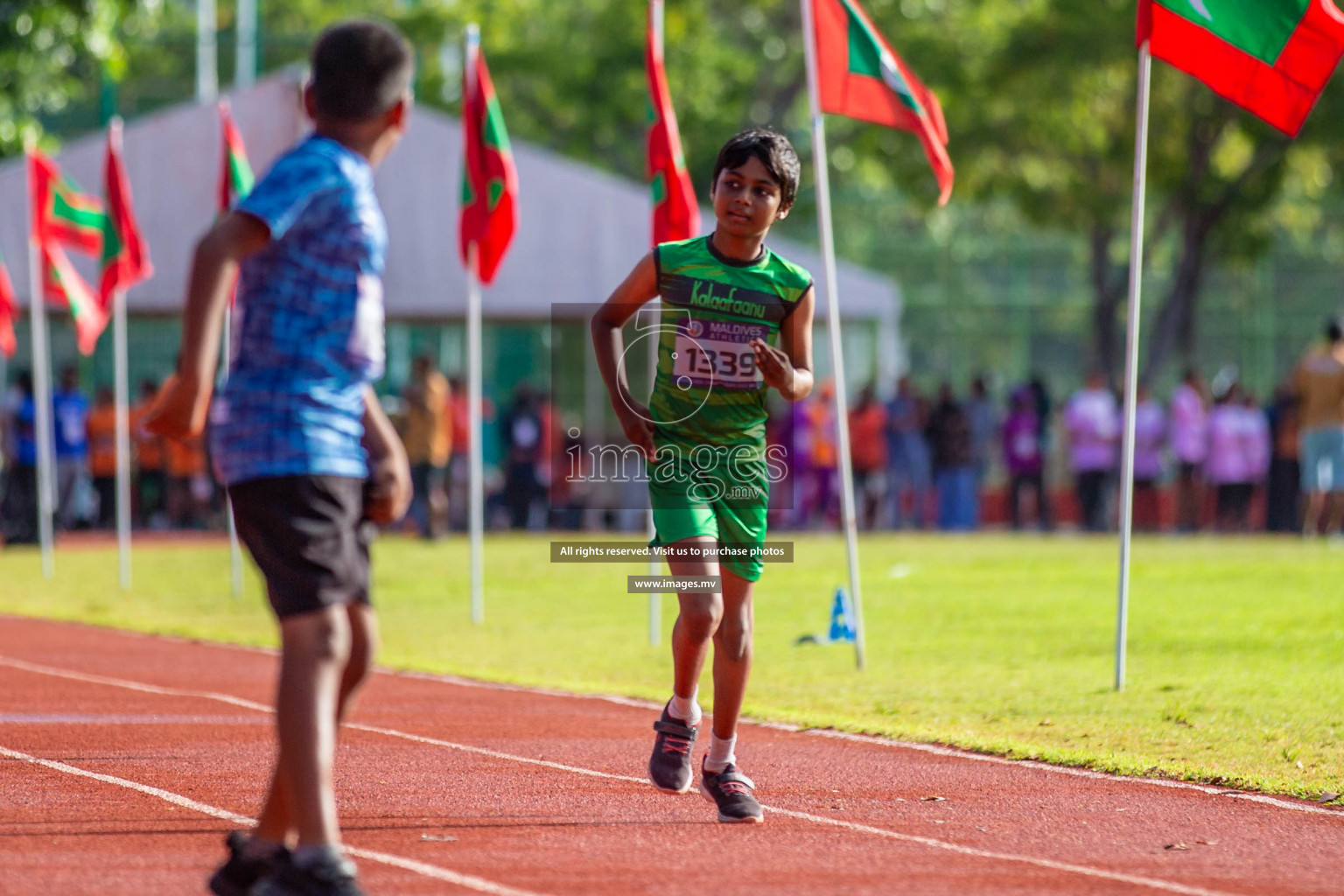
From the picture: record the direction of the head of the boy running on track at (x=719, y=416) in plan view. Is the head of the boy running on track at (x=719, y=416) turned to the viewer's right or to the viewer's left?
to the viewer's left

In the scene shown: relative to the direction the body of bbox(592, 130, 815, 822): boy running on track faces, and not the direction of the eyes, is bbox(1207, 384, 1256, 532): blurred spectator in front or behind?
behind

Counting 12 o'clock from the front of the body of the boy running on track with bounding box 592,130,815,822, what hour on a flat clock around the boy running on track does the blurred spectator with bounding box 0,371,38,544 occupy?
The blurred spectator is roughly at 5 o'clock from the boy running on track.

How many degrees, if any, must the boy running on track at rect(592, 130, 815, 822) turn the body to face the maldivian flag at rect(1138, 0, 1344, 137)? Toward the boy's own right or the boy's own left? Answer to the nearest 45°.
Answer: approximately 135° to the boy's own left

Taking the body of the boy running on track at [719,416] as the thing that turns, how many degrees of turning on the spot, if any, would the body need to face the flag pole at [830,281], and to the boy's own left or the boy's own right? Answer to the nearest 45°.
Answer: approximately 180°

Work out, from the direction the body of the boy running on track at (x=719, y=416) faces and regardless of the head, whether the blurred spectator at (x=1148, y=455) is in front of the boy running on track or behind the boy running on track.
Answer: behind

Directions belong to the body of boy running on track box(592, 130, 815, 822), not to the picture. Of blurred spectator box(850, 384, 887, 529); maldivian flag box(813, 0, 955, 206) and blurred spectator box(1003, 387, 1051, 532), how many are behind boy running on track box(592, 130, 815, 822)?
3

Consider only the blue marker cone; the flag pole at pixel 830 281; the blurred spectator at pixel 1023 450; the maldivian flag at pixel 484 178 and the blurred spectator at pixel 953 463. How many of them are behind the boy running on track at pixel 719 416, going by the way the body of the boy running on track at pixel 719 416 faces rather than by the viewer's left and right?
5

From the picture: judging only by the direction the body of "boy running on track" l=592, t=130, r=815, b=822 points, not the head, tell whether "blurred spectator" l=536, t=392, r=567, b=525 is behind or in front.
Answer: behind

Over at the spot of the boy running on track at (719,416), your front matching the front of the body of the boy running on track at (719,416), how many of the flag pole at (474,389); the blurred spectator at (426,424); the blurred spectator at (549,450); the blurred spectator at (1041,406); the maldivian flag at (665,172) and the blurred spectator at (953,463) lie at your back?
6

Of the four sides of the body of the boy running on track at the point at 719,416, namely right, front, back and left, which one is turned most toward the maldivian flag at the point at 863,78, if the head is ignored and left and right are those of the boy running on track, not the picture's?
back

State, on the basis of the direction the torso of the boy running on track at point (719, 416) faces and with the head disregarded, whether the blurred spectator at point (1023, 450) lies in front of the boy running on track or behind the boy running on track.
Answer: behind

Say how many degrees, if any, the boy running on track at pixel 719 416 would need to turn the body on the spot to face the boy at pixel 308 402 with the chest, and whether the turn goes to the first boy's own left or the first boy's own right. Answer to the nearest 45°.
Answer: approximately 45° to the first boy's own right

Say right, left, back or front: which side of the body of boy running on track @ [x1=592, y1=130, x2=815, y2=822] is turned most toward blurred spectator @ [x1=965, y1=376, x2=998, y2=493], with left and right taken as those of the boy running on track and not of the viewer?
back

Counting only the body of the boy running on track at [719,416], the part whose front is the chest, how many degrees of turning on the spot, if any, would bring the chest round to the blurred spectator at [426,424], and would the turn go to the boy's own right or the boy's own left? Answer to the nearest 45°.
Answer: approximately 180°

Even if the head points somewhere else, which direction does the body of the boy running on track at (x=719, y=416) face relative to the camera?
toward the camera

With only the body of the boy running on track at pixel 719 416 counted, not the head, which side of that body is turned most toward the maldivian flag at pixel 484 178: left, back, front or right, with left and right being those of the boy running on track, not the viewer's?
back

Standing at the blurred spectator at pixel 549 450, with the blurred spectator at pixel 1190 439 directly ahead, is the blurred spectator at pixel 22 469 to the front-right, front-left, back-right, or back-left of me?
back-right
